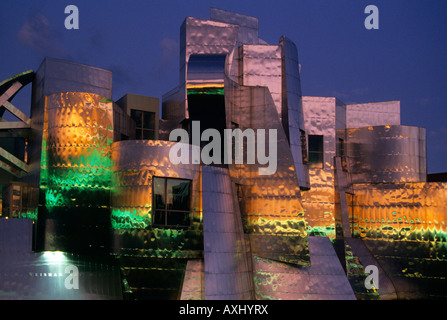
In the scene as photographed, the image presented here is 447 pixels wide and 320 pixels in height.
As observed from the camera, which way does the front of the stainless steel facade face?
facing the viewer
